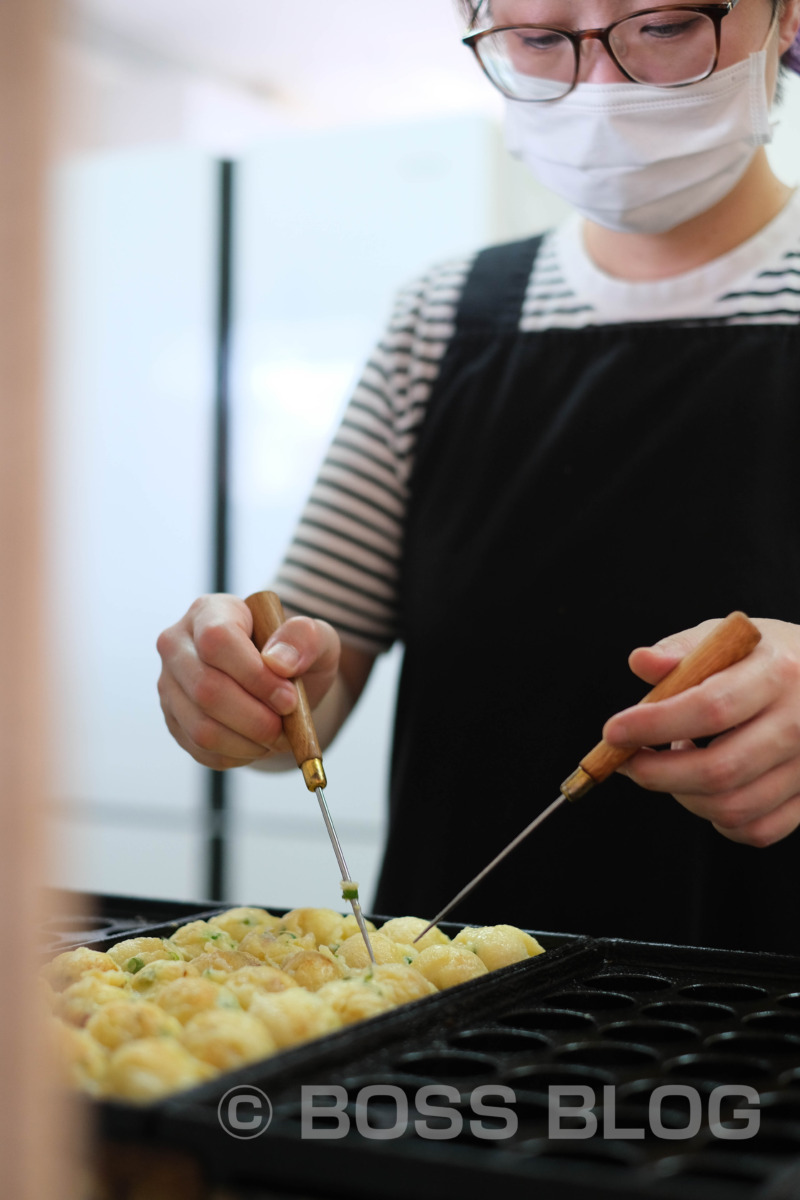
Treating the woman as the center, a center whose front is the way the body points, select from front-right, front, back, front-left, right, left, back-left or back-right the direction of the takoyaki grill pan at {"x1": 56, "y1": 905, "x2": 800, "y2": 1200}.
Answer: front

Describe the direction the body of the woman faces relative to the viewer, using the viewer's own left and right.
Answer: facing the viewer

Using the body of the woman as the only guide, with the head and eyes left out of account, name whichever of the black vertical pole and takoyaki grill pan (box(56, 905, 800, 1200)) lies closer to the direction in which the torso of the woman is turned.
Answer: the takoyaki grill pan

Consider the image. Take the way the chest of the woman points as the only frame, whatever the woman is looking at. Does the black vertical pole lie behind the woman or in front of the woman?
behind
